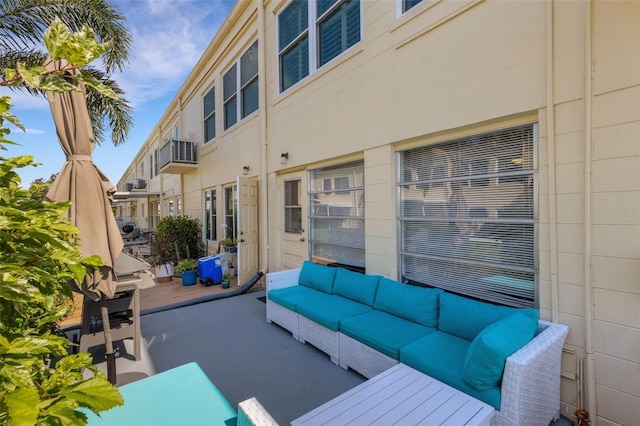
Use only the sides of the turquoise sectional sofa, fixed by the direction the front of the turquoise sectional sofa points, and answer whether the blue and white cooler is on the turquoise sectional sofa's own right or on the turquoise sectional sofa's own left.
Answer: on the turquoise sectional sofa's own right

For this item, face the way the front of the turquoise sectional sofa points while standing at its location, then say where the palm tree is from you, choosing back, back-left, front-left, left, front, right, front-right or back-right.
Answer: front-right

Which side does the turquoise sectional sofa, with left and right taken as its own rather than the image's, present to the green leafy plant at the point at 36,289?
front

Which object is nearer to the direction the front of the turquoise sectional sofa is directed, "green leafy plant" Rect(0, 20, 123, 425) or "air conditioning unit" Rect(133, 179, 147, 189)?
the green leafy plant

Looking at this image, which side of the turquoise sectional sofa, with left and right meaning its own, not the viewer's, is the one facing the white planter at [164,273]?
right

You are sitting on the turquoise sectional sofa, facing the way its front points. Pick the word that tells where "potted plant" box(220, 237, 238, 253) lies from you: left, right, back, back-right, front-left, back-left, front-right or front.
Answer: right

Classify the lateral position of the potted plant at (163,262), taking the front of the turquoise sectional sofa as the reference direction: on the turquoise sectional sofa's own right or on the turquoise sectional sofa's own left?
on the turquoise sectional sofa's own right

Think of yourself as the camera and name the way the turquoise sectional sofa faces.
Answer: facing the viewer and to the left of the viewer

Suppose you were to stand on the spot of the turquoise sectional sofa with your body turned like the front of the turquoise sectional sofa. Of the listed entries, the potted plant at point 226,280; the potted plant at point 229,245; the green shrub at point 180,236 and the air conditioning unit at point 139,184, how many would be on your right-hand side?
4

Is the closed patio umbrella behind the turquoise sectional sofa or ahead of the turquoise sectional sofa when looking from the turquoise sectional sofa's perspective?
ahead

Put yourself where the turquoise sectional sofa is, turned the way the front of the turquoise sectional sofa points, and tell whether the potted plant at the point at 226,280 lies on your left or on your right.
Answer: on your right
